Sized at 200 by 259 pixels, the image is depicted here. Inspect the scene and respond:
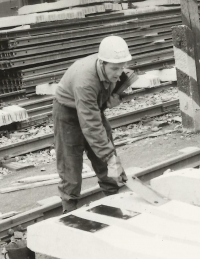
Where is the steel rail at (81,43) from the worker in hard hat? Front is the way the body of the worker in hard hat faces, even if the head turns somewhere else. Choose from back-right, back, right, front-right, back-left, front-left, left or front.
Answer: back-left

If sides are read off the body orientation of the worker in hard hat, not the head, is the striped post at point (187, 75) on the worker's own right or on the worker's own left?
on the worker's own left

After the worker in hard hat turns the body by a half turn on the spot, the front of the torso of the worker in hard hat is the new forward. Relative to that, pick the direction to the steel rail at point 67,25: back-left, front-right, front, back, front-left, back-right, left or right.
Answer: front-right

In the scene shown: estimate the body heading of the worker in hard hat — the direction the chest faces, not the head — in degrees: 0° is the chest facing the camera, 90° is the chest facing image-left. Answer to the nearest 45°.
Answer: approximately 315°

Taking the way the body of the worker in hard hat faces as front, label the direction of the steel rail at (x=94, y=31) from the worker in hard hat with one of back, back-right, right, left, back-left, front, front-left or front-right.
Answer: back-left
